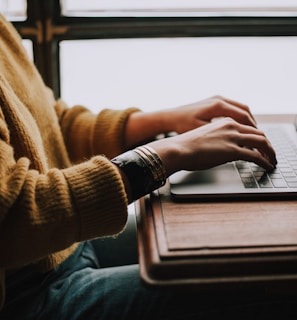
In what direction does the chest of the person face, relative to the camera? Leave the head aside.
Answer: to the viewer's right

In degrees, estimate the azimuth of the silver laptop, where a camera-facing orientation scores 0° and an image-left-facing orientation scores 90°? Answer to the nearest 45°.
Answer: approximately 90°

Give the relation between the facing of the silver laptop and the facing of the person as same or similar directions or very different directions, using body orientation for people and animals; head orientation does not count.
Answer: very different directions
